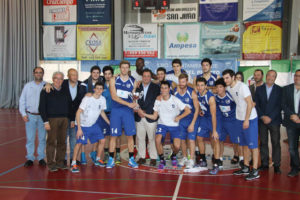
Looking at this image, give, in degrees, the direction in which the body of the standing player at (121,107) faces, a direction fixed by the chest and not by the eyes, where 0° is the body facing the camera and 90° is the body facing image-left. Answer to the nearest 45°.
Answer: approximately 0°

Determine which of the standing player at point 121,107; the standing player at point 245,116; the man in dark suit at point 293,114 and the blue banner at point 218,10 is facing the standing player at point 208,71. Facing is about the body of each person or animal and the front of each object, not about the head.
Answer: the blue banner

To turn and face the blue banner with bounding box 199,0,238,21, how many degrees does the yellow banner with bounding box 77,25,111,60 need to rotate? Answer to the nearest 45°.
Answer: approximately 90° to its left

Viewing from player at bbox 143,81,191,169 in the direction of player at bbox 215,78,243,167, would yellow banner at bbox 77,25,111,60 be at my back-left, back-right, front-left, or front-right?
back-left

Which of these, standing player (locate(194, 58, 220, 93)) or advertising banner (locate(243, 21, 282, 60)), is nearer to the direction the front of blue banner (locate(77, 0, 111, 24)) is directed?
the standing player

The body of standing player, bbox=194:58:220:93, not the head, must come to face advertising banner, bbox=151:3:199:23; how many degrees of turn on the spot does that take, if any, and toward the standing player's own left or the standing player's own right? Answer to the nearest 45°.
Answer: approximately 180°

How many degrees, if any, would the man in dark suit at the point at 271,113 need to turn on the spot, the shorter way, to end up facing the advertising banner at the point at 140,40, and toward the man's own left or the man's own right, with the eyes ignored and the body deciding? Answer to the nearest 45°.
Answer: approximately 135° to the man's own right
